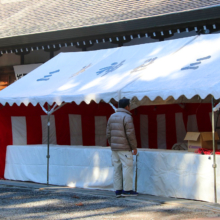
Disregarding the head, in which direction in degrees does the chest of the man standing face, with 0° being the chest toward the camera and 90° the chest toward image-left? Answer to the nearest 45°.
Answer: approximately 225°

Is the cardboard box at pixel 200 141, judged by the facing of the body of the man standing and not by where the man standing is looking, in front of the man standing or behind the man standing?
in front
